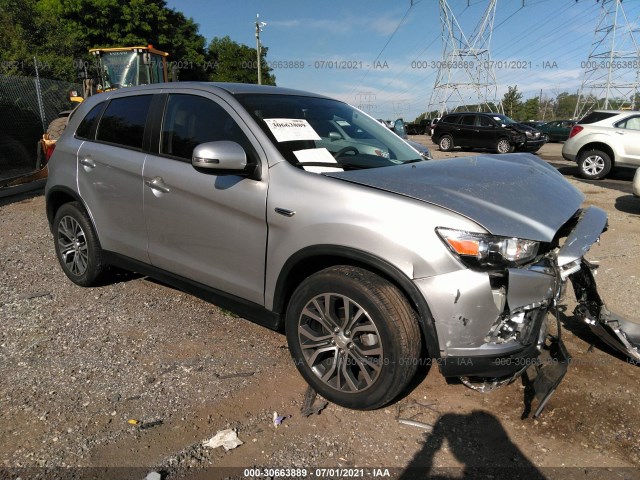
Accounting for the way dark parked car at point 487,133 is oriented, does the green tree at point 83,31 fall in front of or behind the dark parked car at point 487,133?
behind

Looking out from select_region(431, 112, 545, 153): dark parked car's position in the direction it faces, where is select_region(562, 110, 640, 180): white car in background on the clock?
The white car in background is roughly at 1 o'clock from the dark parked car.

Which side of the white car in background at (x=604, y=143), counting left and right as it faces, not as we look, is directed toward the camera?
right

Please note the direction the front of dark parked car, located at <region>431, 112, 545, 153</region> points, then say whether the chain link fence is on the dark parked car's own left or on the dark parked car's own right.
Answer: on the dark parked car's own right

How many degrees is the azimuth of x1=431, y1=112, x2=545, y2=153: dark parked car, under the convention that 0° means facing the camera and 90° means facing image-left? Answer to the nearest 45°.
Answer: approximately 315°

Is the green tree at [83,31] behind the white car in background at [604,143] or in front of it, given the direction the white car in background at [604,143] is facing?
behind

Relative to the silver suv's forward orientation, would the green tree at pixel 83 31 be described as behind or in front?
behind

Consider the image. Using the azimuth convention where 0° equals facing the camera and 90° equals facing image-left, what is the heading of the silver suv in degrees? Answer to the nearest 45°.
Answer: approximately 315°

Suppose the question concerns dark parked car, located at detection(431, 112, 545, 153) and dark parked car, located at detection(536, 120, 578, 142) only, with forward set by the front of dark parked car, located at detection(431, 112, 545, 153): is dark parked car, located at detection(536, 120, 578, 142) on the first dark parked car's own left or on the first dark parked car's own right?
on the first dark parked car's own left

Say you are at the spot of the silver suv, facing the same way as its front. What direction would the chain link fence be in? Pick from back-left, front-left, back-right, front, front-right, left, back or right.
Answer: back

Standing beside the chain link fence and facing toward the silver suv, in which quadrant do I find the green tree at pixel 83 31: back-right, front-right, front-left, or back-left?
back-left
